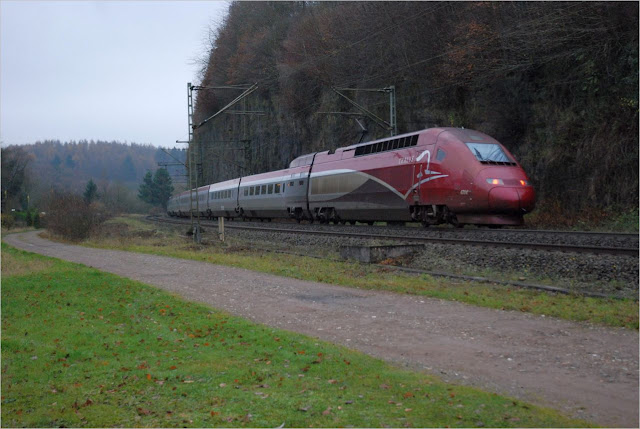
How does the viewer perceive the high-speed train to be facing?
facing the viewer and to the right of the viewer

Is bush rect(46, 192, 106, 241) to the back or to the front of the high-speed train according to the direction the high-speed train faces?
to the back
